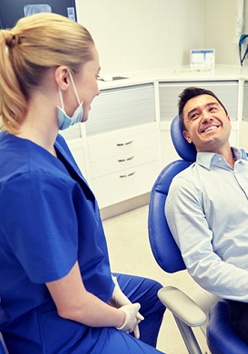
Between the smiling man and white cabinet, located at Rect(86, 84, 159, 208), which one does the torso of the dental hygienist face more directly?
the smiling man

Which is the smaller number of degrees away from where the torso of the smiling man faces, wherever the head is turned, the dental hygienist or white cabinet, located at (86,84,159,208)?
the dental hygienist

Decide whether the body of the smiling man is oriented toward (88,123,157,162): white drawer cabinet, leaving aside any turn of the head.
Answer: no

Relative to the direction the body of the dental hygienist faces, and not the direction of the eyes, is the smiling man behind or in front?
in front

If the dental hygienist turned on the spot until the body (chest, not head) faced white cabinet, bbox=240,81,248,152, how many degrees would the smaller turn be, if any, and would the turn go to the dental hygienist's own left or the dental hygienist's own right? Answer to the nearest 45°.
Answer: approximately 45° to the dental hygienist's own left

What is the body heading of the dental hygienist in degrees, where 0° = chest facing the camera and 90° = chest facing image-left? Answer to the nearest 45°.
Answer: approximately 270°

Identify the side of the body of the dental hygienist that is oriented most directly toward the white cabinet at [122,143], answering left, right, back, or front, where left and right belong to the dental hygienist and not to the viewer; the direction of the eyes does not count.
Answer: left

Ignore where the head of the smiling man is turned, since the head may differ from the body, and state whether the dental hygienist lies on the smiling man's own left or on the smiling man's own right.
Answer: on the smiling man's own right
